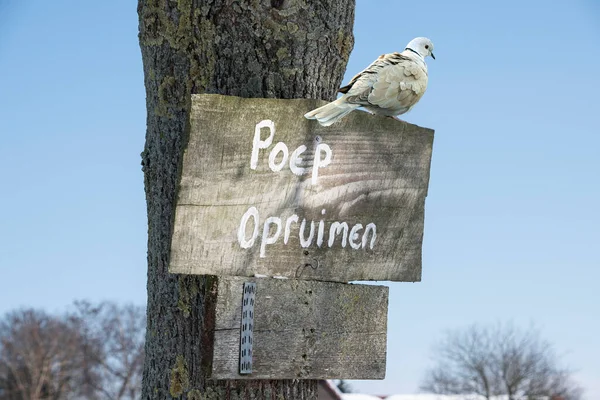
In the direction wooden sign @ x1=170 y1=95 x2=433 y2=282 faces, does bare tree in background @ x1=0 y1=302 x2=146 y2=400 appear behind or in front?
behind

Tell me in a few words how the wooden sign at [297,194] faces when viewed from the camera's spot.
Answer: facing the viewer
